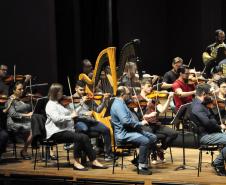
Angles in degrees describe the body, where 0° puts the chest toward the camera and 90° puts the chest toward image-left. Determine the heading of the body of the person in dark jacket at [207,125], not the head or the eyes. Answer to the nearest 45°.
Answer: approximately 270°

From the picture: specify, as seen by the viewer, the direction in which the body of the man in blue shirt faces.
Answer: to the viewer's right

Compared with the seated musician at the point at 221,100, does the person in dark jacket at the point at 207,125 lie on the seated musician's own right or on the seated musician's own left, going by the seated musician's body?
on the seated musician's own right

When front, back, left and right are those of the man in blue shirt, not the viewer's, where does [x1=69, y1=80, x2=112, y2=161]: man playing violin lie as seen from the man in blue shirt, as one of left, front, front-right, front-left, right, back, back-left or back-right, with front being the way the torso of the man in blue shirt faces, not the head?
back-left

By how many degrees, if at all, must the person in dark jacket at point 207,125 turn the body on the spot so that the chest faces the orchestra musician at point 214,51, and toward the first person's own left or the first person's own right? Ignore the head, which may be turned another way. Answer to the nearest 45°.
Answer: approximately 90° to the first person's own left

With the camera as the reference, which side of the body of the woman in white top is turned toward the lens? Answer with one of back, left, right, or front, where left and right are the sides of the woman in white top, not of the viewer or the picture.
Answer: right

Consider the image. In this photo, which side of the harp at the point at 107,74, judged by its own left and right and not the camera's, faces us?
right

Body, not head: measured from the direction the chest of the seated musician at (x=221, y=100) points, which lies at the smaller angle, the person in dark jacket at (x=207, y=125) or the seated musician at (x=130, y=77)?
the person in dark jacket
